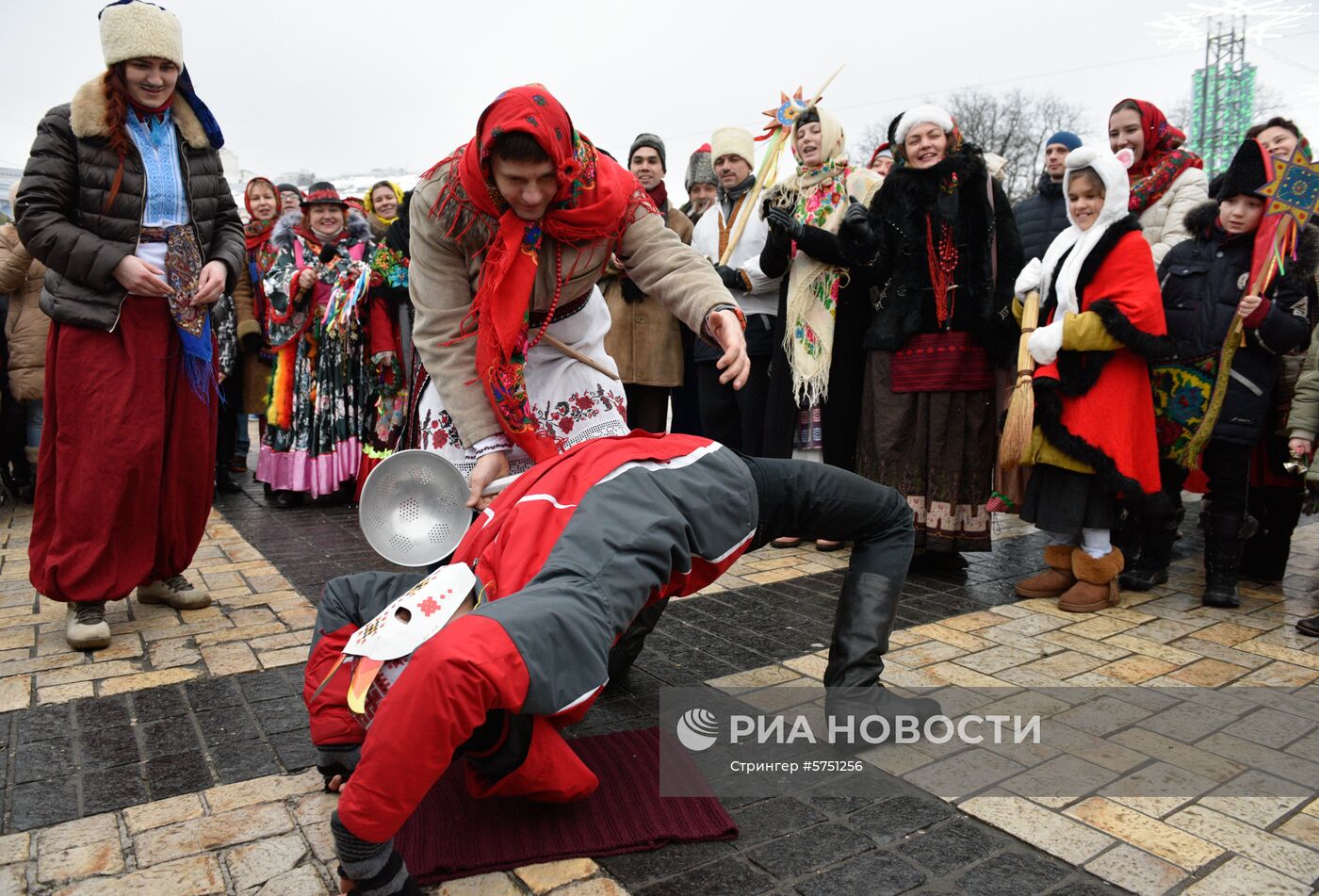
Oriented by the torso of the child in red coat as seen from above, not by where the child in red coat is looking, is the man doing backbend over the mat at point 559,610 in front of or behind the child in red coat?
in front

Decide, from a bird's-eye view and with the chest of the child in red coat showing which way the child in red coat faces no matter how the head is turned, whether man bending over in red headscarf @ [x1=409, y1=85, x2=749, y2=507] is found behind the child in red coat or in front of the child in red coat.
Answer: in front

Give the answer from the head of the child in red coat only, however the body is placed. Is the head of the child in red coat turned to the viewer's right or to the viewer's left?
to the viewer's left

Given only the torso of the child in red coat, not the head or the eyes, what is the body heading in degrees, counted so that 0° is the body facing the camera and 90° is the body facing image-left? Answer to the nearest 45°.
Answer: approximately 45°
